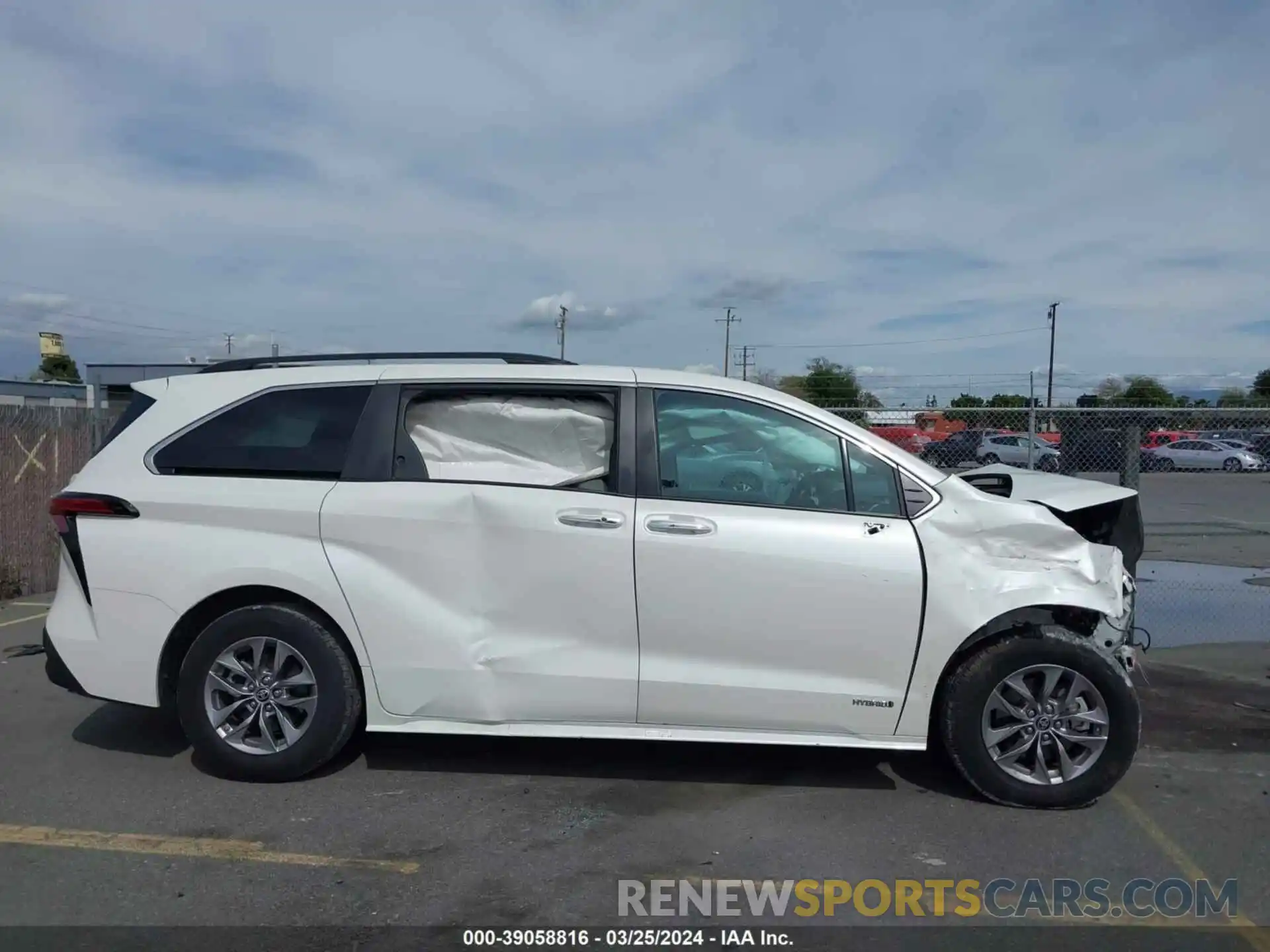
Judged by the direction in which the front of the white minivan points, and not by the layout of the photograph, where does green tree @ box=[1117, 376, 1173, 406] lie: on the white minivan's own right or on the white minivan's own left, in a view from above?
on the white minivan's own left

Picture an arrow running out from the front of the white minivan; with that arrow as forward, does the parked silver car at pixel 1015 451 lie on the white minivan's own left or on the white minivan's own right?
on the white minivan's own left

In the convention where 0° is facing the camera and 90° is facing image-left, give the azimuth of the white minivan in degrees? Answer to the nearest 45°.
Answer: approximately 270°

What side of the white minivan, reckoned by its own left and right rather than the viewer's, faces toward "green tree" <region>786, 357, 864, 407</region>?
left
